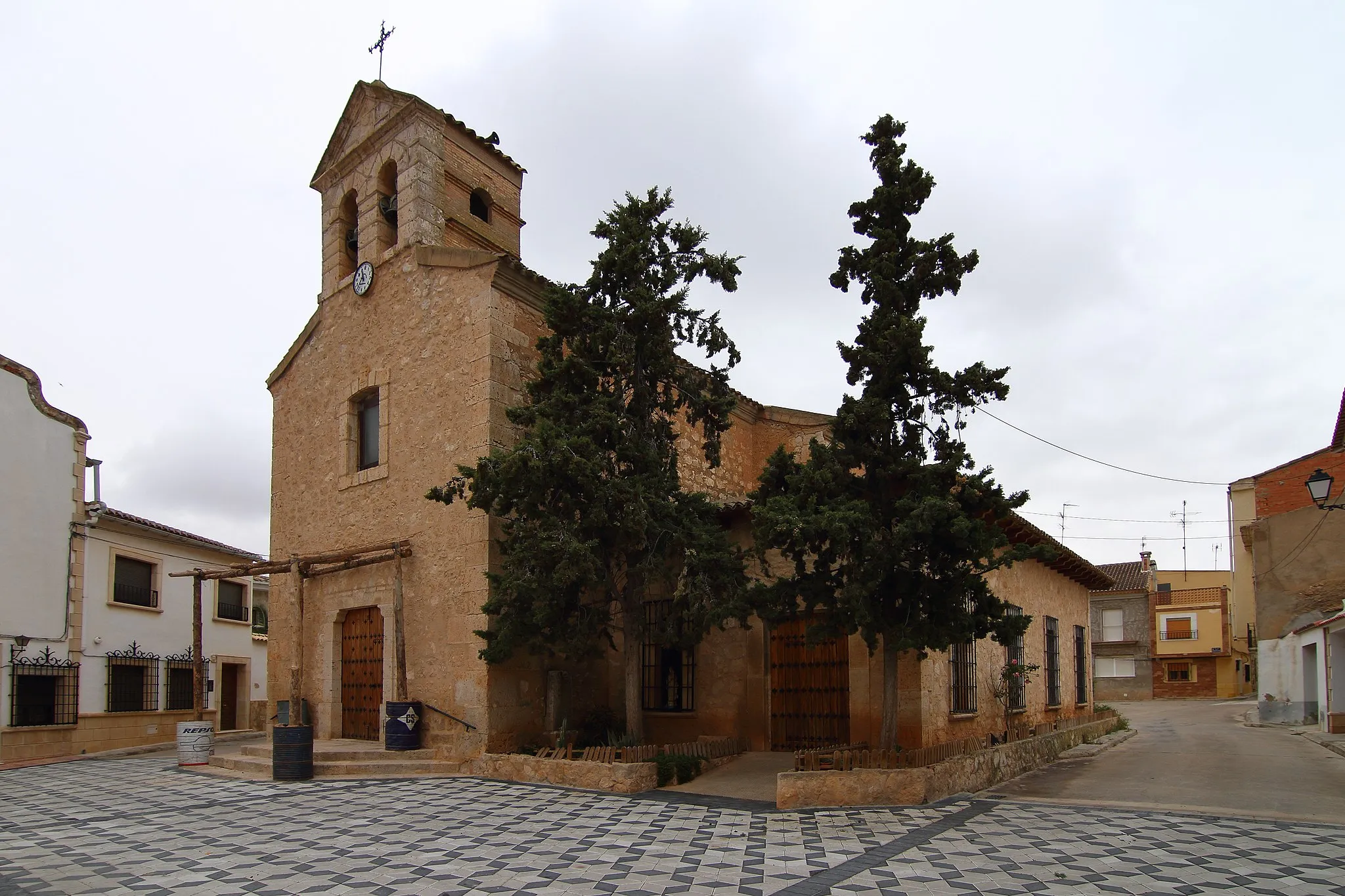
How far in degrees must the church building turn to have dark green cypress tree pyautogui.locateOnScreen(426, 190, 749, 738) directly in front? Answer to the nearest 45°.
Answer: approximately 90° to its left

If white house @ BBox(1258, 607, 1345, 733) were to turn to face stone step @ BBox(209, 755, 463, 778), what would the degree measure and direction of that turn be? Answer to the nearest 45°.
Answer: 0° — it already faces it

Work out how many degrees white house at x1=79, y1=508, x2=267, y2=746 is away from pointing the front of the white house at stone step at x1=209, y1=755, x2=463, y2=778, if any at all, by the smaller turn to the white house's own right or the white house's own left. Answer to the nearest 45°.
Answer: approximately 45° to the white house's own right

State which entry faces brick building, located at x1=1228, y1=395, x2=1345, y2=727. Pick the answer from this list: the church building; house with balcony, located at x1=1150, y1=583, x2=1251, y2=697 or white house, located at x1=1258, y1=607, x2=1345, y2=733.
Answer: the house with balcony

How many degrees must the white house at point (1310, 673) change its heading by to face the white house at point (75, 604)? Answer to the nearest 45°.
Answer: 0° — it already faces it

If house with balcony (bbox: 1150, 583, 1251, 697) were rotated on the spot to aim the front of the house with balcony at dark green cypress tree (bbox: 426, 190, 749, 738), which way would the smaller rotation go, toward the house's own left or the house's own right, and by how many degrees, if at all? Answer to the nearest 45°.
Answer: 0° — it already faces it

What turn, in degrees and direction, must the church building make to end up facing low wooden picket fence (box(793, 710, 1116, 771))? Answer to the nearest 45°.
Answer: approximately 90° to its left

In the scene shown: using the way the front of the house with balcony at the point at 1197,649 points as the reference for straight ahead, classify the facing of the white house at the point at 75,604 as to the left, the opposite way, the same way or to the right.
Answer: to the left

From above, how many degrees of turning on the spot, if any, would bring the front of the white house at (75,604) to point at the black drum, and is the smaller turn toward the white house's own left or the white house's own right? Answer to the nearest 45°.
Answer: approximately 45° to the white house's own right

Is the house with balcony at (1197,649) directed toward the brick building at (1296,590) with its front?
yes

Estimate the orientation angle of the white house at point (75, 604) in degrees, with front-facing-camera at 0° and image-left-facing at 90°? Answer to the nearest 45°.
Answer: approximately 315°
